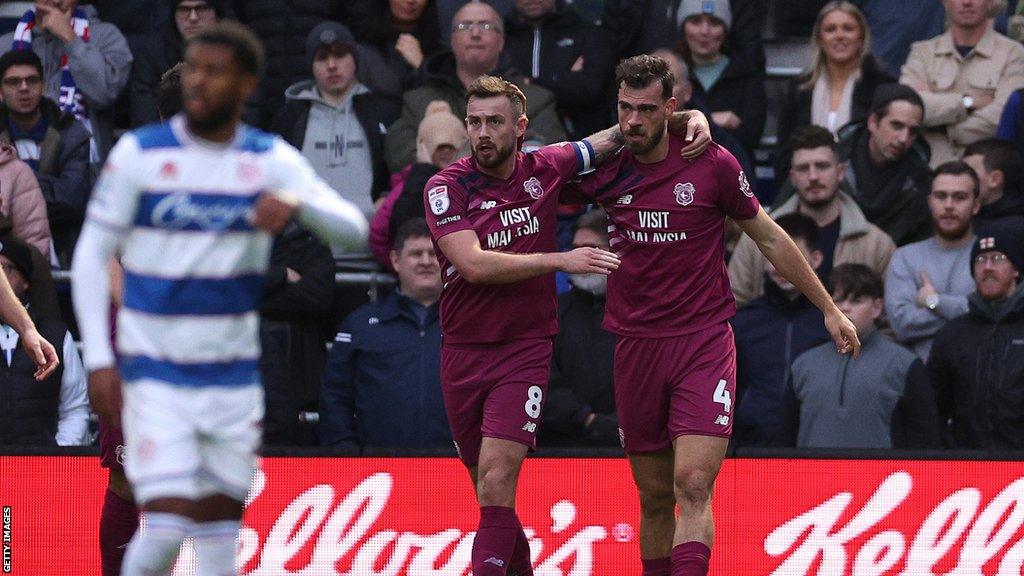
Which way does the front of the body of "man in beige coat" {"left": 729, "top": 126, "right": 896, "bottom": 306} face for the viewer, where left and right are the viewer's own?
facing the viewer

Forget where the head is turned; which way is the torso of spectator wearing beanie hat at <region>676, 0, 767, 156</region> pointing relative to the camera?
toward the camera

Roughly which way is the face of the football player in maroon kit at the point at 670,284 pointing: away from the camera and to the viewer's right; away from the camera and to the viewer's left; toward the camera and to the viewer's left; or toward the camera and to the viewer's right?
toward the camera and to the viewer's left

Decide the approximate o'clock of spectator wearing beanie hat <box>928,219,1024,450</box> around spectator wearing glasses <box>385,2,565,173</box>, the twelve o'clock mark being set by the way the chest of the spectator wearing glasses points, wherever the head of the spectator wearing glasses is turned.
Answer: The spectator wearing beanie hat is roughly at 10 o'clock from the spectator wearing glasses.

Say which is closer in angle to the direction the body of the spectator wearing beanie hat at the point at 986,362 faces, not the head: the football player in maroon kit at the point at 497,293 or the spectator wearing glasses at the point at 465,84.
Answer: the football player in maroon kit

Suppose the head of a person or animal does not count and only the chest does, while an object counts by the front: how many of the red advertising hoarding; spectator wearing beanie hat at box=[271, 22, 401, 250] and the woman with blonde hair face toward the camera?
3

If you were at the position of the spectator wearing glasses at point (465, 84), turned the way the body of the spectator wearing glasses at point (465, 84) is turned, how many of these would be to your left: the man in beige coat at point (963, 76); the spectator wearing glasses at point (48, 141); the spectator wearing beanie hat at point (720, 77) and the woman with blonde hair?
3

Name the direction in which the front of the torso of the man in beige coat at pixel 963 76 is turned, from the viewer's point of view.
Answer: toward the camera

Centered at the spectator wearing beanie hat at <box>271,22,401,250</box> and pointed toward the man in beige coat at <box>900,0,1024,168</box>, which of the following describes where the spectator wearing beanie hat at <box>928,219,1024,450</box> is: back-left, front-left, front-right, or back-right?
front-right

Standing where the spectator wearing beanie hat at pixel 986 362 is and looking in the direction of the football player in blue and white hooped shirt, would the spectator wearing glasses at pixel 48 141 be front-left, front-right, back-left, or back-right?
front-right

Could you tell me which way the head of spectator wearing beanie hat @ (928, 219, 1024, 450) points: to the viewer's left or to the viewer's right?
to the viewer's left

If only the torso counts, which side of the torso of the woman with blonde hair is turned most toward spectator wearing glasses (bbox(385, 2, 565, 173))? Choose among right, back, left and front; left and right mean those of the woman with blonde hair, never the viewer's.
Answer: right
